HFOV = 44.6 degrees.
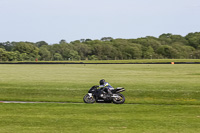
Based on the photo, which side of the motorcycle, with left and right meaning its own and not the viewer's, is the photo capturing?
left
